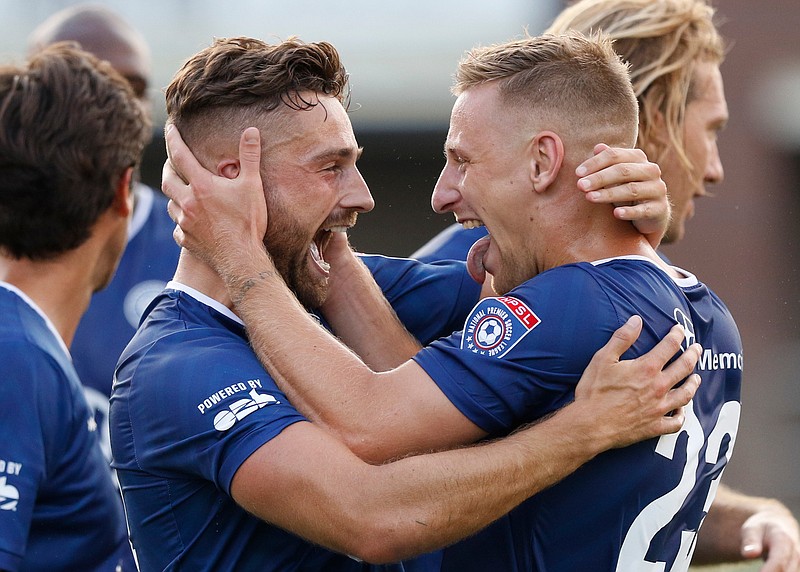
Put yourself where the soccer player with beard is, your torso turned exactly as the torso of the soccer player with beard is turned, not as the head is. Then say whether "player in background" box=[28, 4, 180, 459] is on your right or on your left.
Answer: on your left

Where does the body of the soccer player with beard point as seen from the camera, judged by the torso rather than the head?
to the viewer's right

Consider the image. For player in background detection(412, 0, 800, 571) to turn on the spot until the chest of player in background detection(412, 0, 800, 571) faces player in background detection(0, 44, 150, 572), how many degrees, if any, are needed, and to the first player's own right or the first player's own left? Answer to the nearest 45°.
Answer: approximately 135° to the first player's own right

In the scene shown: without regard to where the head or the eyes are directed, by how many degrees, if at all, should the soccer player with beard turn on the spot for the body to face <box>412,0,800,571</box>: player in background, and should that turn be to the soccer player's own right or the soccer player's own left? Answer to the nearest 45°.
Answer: approximately 45° to the soccer player's own left

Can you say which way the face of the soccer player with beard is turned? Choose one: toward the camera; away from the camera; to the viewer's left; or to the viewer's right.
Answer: to the viewer's right
